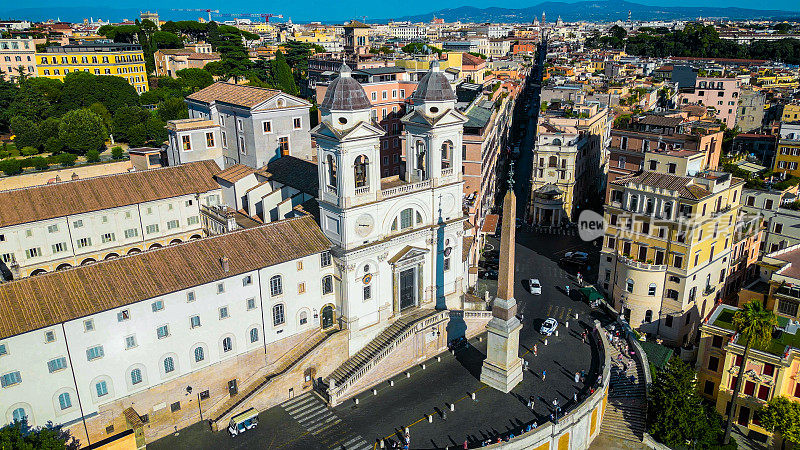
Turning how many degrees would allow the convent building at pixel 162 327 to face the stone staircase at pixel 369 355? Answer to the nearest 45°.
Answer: approximately 45° to its left
